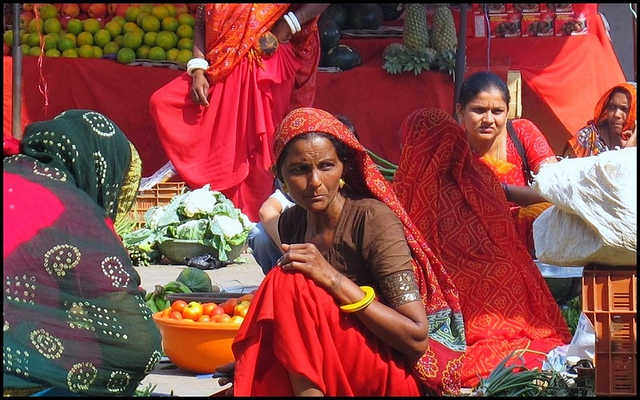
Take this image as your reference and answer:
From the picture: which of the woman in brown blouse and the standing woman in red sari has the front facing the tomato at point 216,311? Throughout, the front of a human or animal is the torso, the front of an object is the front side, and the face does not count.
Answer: the standing woman in red sari

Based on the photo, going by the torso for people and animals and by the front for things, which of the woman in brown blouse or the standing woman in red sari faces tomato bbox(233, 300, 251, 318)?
the standing woman in red sari

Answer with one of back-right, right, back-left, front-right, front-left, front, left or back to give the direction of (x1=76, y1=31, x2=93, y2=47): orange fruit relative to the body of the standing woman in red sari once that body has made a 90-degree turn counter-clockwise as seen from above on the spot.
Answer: back-left

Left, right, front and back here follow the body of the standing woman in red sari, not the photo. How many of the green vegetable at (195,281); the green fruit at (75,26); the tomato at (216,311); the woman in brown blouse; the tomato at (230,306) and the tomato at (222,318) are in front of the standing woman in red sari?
5

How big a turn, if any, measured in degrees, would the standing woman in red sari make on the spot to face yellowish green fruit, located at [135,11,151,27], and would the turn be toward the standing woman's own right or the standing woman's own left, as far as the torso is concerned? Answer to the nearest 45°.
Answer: approximately 135° to the standing woman's own right

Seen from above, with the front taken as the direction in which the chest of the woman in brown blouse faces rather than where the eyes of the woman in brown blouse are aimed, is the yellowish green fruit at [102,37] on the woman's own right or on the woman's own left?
on the woman's own right

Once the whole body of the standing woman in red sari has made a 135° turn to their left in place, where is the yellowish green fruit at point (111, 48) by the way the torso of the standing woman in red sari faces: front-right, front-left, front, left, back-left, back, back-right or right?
left

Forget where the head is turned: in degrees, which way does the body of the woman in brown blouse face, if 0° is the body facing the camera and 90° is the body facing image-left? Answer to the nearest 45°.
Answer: approximately 45°
